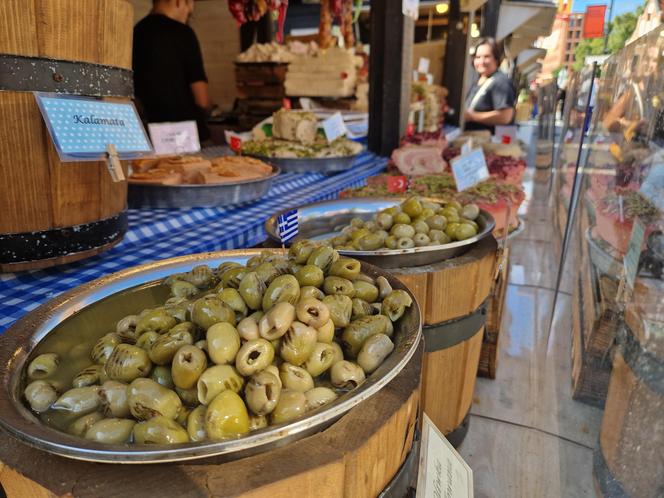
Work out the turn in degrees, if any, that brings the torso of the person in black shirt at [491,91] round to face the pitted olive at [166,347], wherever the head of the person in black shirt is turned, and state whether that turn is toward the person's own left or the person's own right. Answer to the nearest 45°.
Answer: approximately 45° to the person's own left

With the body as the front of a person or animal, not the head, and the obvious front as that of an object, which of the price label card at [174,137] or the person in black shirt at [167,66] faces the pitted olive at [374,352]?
the price label card

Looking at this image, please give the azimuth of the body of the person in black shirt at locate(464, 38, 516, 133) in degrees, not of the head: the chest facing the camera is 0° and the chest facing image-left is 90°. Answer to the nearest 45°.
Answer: approximately 45°

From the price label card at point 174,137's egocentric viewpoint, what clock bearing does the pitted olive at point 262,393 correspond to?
The pitted olive is roughly at 12 o'clock from the price label card.

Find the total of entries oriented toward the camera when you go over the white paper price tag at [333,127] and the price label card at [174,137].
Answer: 2

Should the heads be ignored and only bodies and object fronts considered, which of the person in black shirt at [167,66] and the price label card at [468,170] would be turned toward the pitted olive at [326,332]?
the price label card

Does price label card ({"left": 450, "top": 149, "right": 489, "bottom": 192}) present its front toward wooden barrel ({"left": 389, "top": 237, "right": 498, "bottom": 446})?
yes

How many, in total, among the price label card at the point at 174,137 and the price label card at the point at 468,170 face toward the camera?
2
